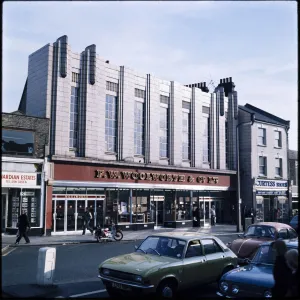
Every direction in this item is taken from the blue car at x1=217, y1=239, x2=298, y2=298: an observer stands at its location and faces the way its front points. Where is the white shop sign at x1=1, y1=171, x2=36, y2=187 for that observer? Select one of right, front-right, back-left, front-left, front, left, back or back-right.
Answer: right

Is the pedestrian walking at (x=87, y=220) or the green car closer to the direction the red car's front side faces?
the green car

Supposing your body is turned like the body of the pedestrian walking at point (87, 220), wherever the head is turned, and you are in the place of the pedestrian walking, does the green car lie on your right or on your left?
on your left

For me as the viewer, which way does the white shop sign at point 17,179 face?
facing the viewer

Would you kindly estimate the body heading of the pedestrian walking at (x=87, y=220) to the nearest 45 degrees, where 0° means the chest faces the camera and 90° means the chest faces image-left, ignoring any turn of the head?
approximately 90°

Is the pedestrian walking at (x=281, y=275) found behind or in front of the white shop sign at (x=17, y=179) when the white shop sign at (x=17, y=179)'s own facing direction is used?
in front

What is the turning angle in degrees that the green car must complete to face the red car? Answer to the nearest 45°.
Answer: approximately 180°

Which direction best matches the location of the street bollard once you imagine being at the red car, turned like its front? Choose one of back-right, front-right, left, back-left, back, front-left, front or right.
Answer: front

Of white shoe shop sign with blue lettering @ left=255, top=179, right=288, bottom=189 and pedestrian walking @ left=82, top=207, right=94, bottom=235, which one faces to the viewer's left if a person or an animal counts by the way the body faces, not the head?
the pedestrian walking

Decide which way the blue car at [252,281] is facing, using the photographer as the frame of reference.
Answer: facing the viewer and to the left of the viewer

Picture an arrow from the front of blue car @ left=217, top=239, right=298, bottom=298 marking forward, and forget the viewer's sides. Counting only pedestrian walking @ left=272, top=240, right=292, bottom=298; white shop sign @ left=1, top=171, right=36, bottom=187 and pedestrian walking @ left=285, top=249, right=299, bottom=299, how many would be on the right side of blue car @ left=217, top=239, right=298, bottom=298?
1

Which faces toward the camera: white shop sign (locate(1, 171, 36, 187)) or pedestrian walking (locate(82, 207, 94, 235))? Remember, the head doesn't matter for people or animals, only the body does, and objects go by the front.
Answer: the white shop sign

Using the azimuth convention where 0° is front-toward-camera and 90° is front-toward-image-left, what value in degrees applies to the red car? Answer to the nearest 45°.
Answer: approximately 45°

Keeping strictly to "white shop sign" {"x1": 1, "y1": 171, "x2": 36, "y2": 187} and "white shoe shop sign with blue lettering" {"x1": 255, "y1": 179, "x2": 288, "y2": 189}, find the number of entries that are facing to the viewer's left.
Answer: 0

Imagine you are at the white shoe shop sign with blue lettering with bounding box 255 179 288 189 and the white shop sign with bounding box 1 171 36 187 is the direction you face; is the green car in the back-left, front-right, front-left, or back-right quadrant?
front-left

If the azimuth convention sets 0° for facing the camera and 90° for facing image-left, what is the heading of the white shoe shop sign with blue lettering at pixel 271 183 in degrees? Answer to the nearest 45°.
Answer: approximately 315°

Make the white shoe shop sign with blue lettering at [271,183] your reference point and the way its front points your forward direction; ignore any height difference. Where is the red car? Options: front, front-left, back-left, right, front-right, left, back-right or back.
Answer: front-right

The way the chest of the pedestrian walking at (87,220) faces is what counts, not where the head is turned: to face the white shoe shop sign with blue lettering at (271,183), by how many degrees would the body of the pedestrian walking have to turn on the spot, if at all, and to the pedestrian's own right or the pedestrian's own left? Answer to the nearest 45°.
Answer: approximately 135° to the pedestrian's own right
